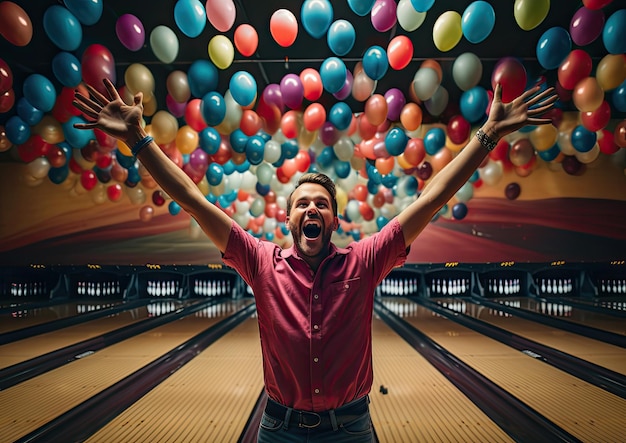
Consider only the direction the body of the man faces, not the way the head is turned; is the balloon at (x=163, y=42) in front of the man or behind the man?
behind

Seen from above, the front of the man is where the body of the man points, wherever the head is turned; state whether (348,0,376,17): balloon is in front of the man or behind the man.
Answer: behind

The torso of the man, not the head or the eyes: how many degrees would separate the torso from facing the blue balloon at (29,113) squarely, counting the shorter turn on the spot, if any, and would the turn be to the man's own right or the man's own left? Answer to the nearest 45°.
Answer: approximately 135° to the man's own right

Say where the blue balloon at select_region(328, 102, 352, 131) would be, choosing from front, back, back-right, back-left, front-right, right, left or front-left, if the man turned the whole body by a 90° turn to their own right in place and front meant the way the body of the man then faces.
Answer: right

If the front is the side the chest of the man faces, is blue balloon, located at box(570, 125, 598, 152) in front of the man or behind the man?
behind

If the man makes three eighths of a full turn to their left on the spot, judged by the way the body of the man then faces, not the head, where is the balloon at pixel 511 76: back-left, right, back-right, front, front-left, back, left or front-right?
front

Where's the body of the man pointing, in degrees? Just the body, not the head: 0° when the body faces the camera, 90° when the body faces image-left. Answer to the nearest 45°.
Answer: approximately 0°

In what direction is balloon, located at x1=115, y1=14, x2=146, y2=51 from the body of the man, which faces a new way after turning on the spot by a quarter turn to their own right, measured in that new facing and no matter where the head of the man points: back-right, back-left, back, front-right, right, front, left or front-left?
front-right

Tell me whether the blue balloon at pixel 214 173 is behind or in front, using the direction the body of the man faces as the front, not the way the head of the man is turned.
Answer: behind

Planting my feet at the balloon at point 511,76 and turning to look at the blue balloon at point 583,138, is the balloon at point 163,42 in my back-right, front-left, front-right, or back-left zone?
back-left

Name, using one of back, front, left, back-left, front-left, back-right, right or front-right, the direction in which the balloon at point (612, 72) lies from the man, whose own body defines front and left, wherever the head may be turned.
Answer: back-left

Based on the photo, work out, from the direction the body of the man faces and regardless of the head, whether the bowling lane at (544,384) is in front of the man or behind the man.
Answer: behind
